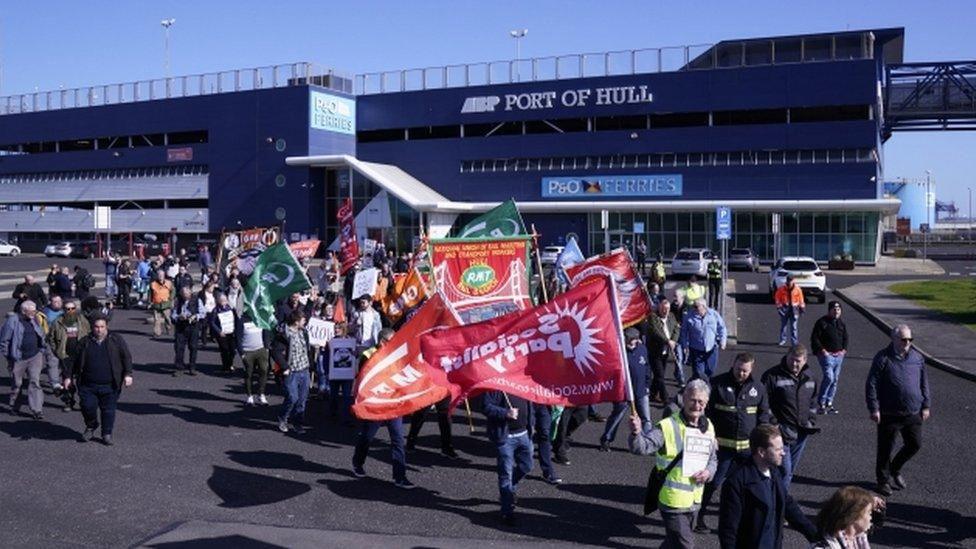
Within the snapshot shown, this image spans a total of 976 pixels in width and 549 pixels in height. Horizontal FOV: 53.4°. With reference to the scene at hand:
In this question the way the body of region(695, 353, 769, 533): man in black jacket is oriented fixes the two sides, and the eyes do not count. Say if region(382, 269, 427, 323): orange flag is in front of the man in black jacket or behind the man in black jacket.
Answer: behind

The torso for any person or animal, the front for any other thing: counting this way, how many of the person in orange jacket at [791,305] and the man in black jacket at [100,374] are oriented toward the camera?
2

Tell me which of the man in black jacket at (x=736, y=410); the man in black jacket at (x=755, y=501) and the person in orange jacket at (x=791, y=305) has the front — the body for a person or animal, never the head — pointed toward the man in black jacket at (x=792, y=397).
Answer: the person in orange jacket

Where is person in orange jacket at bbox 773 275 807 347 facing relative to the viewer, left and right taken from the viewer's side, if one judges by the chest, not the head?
facing the viewer

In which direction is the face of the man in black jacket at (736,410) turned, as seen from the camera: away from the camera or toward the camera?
toward the camera

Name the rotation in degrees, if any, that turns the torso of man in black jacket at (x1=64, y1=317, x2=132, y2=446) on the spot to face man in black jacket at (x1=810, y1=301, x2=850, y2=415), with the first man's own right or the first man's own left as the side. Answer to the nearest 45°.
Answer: approximately 90° to the first man's own left

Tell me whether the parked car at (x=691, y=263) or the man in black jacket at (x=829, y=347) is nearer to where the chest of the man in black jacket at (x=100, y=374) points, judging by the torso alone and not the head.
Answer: the man in black jacket

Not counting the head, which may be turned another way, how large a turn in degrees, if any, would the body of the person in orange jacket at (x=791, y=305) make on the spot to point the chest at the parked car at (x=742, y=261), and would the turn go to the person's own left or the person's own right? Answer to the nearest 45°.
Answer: approximately 180°

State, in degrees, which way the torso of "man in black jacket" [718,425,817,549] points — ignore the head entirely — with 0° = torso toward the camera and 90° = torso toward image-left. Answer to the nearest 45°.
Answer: approximately 315°

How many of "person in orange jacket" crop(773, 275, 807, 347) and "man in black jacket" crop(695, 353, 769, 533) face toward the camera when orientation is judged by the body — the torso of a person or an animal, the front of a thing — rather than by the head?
2

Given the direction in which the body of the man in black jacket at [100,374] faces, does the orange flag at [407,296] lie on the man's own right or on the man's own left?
on the man's own left

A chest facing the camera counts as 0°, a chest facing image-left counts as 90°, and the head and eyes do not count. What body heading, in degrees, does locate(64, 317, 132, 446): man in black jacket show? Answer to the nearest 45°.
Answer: approximately 0°

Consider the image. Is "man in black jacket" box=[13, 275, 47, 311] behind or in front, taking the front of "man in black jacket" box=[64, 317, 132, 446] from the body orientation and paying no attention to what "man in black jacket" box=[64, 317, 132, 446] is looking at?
behind

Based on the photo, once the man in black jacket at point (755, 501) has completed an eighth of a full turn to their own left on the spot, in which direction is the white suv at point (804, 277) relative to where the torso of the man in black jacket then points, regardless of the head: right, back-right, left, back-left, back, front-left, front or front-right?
left

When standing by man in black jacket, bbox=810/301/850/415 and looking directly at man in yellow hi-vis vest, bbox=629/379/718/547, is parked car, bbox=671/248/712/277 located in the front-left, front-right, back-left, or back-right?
back-right

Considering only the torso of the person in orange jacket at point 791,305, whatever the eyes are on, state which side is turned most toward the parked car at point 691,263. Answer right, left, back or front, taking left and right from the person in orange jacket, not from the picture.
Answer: back

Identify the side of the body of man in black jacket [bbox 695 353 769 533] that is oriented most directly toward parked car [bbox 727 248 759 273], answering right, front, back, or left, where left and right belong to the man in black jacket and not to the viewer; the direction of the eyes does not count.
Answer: back
